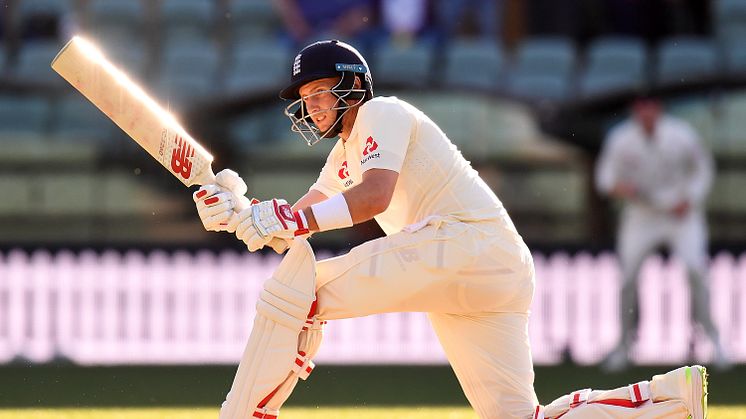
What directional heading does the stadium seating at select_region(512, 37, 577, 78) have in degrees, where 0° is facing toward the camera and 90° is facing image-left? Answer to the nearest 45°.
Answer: approximately 0°

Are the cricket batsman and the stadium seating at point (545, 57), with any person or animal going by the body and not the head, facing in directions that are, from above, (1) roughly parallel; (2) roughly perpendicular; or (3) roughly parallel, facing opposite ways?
roughly perpendicular

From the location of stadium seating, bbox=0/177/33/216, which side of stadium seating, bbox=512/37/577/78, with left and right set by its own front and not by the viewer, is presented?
right

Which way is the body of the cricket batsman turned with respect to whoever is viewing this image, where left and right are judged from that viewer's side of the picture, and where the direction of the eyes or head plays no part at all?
facing to the left of the viewer

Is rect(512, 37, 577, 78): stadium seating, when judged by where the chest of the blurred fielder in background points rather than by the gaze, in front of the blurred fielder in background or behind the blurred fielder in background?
behind

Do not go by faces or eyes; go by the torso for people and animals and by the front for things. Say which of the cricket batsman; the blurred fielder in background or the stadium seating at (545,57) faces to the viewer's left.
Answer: the cricket batsman

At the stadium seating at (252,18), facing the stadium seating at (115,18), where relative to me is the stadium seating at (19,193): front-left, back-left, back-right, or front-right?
front-left

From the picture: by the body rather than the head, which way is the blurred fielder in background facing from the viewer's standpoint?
toward the camera

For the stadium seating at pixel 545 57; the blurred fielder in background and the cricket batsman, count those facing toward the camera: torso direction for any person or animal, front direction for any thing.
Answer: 2
